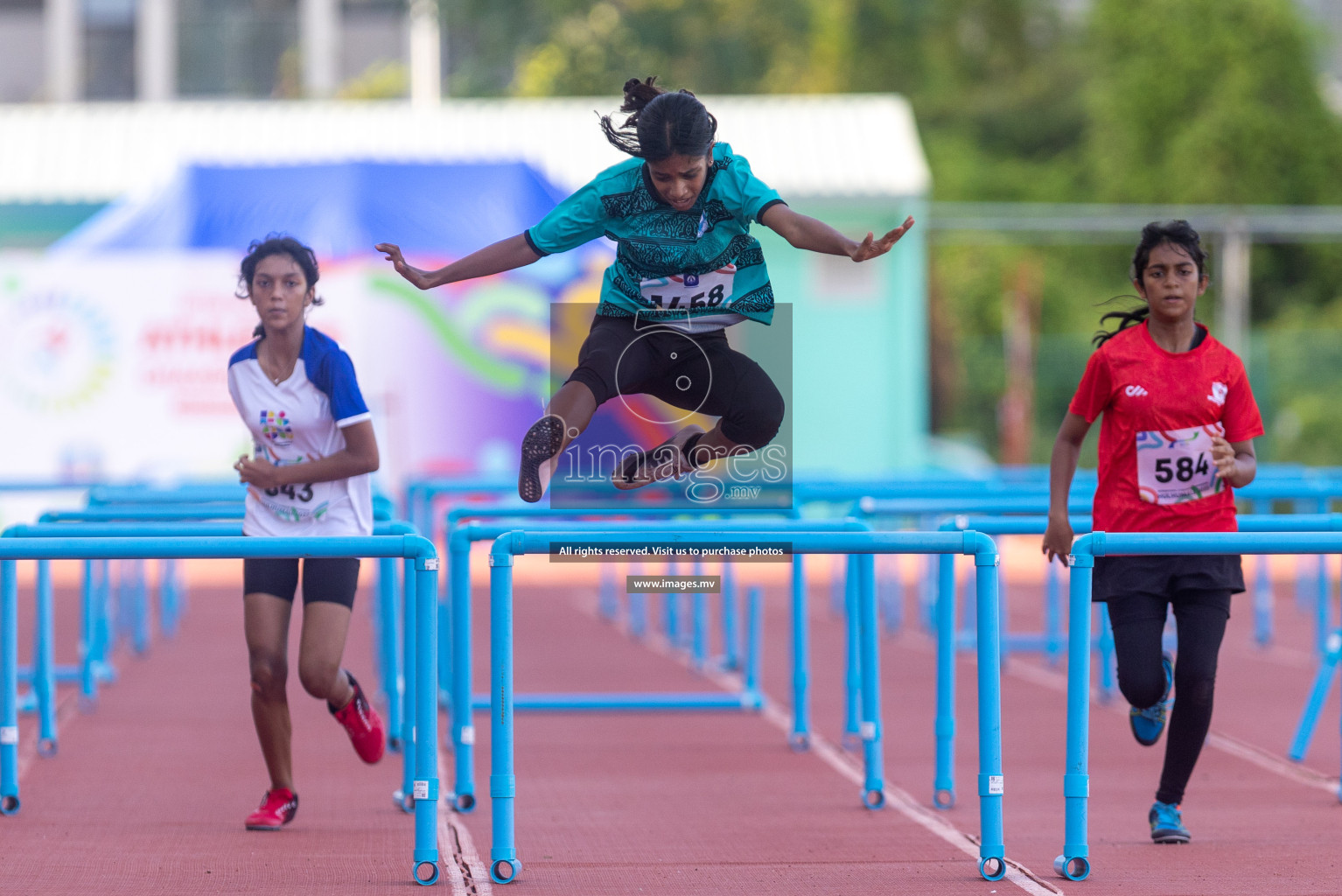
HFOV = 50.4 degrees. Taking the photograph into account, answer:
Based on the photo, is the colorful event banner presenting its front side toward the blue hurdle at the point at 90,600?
yes

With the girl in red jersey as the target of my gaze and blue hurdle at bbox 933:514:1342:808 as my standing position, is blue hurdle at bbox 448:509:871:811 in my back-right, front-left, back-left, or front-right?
back-right

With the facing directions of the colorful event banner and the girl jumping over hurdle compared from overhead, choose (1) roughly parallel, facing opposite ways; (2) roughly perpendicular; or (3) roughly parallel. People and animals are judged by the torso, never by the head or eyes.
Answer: roughly parallel

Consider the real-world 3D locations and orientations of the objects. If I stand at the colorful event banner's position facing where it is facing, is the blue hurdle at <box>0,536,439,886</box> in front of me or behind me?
in front

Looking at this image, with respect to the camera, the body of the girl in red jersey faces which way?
toward the camera

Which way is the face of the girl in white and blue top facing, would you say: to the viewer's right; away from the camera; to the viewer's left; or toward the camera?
toward the camera

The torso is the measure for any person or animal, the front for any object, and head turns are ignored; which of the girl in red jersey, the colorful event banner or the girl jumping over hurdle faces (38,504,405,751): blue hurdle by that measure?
the colorful event banner

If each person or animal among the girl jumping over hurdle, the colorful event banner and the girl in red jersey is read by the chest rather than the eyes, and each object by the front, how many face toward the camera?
3

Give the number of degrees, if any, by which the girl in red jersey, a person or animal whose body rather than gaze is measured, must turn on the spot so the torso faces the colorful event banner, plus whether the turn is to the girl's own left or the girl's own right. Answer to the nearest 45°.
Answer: approximately 135° to the girl's own right

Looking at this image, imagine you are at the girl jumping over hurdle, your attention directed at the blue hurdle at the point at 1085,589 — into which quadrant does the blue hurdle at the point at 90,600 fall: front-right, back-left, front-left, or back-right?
back-left

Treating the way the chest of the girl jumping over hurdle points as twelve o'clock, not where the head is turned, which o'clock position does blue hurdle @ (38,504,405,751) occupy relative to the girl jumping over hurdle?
The blue hurdle is roughly at 5 o'clock from the girl jumping over hurdle.

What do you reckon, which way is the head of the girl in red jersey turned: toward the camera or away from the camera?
toward the camera

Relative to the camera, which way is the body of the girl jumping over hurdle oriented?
toward the camera

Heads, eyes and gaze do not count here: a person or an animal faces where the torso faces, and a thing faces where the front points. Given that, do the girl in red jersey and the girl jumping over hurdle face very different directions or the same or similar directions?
same or similar directions
